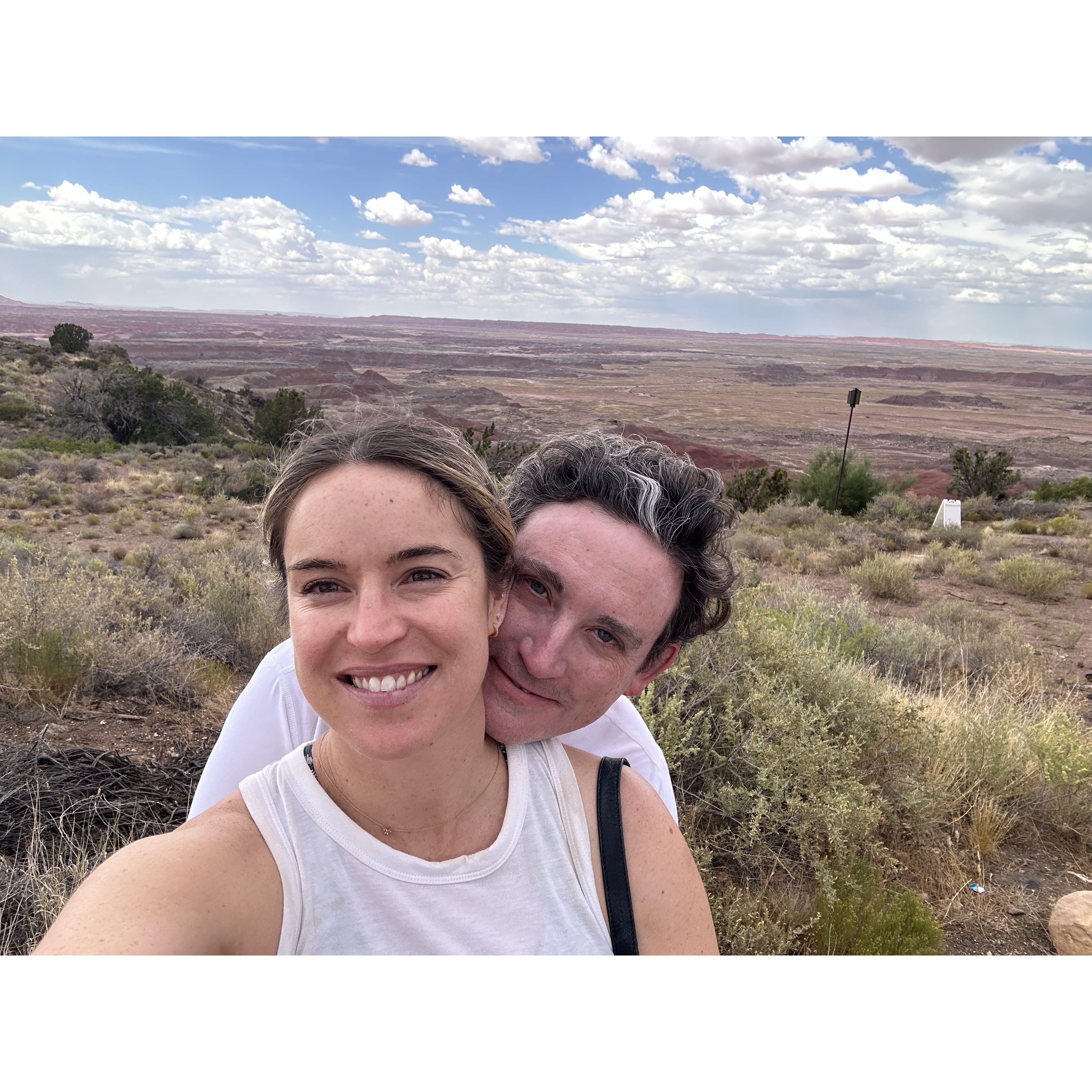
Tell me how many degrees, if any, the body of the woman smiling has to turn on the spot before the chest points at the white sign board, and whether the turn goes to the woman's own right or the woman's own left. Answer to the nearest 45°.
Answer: approximately 135° to the woman's own left

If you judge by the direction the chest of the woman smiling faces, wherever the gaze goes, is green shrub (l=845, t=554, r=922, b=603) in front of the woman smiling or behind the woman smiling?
behind

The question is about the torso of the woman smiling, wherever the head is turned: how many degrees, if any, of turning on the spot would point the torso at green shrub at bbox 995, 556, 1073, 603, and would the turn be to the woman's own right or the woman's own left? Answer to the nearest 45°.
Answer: approximately 135° to the woman's own left

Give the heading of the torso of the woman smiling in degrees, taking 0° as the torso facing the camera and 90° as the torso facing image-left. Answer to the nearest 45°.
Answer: approximately 0°

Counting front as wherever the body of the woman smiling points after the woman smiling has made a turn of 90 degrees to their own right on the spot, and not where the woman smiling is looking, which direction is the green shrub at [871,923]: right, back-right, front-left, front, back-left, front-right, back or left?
back-right
